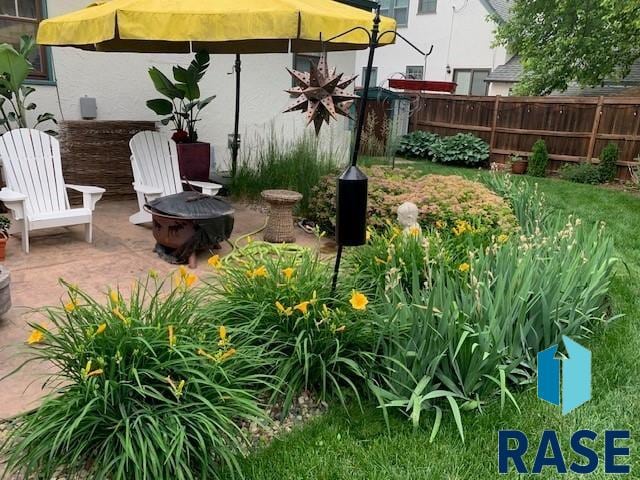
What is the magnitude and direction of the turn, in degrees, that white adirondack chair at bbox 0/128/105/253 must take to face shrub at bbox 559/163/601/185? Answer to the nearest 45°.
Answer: approximately 45° to its left

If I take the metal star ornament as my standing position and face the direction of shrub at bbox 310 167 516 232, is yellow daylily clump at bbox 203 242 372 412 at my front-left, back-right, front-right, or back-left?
back-right

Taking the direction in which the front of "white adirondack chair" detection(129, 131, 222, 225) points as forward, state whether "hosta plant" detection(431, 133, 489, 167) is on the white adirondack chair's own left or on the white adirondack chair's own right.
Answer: on the white adirondack chair's own left

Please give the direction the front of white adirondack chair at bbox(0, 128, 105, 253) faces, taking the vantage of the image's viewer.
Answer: facing the viewer and to the right of the viewer

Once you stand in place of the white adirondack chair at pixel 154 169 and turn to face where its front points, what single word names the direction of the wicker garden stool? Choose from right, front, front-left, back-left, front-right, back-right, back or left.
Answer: front

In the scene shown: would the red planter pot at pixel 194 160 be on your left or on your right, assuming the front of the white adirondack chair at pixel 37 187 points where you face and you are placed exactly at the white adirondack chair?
on your left

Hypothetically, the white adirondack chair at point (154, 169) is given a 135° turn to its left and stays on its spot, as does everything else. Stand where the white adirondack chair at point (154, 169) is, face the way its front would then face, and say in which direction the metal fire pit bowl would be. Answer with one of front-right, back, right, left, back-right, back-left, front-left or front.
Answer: back

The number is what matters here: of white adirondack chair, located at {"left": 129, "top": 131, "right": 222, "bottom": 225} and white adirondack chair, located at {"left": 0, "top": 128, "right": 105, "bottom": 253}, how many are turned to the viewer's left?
0

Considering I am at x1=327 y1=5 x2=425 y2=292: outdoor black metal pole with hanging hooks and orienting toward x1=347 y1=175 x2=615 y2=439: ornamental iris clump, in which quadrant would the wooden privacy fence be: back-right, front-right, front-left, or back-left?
front-left

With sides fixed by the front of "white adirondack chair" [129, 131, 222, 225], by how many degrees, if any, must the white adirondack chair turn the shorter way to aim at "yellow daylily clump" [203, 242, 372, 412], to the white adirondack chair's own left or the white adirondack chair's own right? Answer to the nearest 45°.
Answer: approximately 45° to the white adirondack chair's own right

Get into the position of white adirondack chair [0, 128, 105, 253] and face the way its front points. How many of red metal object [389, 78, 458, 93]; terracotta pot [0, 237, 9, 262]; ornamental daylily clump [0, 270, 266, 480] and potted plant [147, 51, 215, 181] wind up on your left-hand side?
2

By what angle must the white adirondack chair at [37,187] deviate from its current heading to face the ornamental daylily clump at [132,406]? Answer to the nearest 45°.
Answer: approximately 45° to its right

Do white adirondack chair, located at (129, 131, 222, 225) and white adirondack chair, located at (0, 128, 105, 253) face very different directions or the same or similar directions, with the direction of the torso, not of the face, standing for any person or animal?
same or similar directions

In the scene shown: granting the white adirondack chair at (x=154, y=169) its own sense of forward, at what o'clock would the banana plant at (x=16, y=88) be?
The banana plant is roughly at 5 o'clock from the white adirondack chair.

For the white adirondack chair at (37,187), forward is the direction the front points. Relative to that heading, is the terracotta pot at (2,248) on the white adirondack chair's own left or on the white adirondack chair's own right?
on the white adirondack chair's own right

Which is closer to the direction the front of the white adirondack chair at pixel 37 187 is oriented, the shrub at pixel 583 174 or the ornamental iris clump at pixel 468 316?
the ornamental iris clump

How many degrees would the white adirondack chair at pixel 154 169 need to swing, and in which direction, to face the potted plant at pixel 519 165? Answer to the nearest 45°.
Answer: approximately 90° to its left
